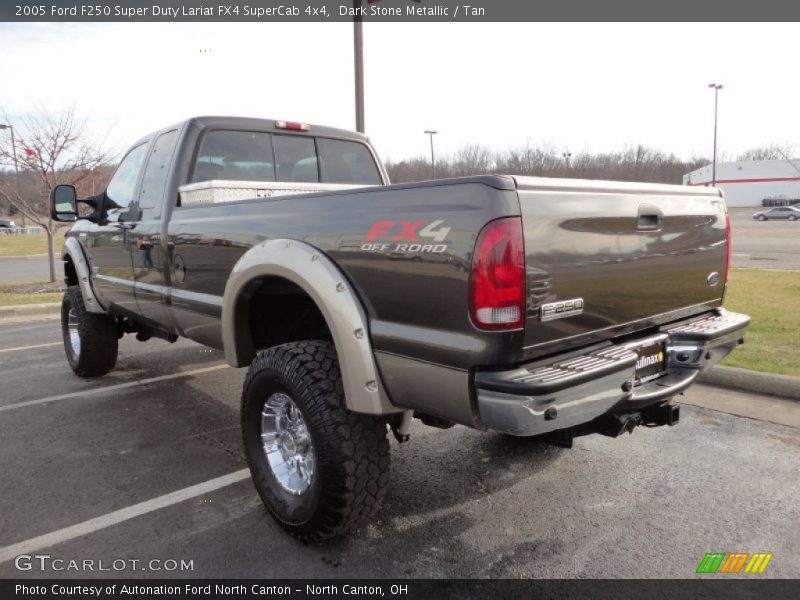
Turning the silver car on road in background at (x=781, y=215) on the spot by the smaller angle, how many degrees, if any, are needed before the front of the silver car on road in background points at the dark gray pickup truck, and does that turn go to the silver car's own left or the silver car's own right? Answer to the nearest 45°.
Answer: approximately 90° to the silver car's own left

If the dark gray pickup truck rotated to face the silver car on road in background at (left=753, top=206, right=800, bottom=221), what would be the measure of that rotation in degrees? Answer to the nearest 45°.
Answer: approximately 90° to its right

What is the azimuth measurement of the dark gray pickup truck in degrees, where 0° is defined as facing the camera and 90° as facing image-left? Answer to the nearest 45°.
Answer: approximately 135°

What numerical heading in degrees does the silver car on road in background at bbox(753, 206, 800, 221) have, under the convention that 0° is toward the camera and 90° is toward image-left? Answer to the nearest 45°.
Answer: approximately 90°

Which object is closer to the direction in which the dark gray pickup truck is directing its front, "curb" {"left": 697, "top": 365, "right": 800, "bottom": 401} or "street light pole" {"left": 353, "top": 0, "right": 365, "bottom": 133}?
the street light pole

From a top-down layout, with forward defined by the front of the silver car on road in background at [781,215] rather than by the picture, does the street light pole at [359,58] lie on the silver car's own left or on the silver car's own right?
on the silver car's own left

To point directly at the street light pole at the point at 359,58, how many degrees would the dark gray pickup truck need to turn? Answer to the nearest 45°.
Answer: approximately 45° to its right
